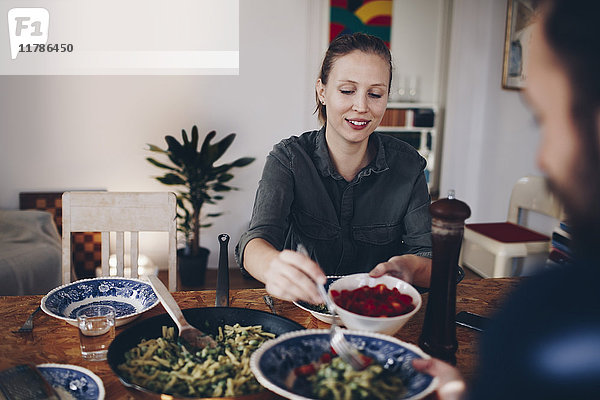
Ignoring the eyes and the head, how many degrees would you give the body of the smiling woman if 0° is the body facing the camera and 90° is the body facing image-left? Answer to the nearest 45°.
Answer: approximately 0°

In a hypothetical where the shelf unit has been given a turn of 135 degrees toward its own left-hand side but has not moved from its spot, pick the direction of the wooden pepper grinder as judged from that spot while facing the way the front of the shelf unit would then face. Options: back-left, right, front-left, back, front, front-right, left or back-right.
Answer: back-right

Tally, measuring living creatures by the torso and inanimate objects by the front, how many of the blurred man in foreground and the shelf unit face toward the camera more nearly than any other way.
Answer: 1

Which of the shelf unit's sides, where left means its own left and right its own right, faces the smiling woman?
front

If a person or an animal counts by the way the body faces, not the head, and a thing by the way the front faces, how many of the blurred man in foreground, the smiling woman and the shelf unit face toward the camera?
2

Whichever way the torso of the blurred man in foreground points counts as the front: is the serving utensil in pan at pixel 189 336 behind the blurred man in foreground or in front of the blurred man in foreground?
in front

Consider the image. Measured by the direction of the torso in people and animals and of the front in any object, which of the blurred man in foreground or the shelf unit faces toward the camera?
the shelf unit

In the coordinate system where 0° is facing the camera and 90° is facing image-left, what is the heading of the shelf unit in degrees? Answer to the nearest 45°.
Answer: approximately 0°

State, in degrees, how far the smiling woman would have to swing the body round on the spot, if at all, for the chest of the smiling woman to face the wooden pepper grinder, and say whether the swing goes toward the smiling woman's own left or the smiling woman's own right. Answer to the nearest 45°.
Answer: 0° — they already face it

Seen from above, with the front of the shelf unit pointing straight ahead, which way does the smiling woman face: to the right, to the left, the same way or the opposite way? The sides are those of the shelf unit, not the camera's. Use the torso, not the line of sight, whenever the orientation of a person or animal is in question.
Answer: the same way

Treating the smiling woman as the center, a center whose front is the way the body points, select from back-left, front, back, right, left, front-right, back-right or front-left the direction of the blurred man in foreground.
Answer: front

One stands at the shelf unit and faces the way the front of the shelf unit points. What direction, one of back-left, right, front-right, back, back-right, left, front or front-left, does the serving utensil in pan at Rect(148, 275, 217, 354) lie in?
front

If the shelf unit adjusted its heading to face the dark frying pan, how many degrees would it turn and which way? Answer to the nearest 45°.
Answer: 0° — it already faces it

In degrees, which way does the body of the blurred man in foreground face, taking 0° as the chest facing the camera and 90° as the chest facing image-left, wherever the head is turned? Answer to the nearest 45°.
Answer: approximately 135°

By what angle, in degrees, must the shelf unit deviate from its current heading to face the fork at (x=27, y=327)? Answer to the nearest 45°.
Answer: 0° — it already faces it

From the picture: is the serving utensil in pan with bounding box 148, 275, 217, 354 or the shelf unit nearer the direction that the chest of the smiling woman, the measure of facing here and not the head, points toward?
the serving utensil in pan

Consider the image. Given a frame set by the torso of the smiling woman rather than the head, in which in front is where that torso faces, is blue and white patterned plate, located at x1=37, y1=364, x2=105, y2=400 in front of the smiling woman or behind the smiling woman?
in front
